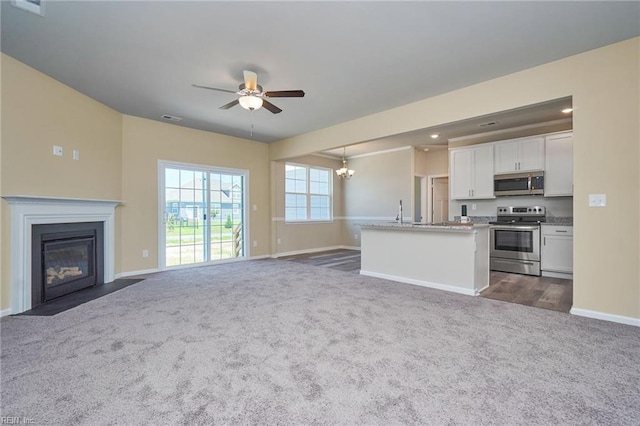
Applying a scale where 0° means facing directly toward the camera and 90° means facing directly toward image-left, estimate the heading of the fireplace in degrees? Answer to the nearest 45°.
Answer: approximately 315°

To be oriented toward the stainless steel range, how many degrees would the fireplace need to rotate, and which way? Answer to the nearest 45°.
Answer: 0° — it already faces it

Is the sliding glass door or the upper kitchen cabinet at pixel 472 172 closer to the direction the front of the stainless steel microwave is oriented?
the sliding glass door

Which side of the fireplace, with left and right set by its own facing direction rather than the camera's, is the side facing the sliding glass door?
left

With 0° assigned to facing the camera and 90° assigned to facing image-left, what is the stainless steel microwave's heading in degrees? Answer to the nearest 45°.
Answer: approximately 0°

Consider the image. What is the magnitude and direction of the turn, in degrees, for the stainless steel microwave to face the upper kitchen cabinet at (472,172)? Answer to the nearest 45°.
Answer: approximately 90° to its right
